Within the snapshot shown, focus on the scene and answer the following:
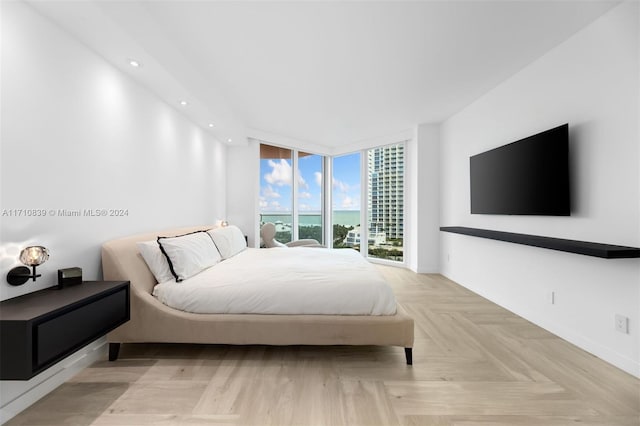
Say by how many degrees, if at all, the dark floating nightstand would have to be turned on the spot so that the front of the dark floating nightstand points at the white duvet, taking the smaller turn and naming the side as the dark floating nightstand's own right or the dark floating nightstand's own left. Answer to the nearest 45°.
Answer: approximately 45° to the dark floating nightstand's own left

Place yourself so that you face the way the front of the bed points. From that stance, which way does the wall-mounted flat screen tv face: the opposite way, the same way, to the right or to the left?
the opposite way

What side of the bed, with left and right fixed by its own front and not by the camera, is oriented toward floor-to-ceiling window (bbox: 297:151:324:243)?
left

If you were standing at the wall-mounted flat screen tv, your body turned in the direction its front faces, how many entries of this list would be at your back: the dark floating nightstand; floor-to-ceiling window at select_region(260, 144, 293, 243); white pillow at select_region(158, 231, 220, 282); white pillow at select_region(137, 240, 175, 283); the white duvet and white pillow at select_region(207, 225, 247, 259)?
0

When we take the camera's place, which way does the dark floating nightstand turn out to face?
facing the viewer and to the right of the viewer

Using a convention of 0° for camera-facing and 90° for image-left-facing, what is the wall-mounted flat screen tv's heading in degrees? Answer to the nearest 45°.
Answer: approximately 45°

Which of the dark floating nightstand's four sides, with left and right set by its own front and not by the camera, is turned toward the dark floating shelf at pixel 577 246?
front

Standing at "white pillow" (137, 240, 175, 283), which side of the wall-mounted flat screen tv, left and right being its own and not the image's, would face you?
front

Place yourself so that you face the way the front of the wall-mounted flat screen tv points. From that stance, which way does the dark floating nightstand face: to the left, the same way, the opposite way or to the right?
the opposite way

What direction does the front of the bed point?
to the viewer's right

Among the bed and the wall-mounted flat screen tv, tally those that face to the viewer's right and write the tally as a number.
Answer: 1

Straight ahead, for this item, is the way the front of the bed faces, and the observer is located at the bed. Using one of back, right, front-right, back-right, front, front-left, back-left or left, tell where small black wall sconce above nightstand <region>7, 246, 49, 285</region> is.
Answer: back

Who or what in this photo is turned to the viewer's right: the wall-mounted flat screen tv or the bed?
the bed

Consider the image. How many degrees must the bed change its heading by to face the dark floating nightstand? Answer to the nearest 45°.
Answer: approximately 135° to its right

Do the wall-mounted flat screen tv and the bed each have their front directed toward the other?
yes

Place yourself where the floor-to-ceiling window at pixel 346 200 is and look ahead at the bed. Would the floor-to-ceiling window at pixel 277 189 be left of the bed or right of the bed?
right

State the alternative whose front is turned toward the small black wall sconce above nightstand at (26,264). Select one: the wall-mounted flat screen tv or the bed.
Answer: the wall-mounted flat screen tv

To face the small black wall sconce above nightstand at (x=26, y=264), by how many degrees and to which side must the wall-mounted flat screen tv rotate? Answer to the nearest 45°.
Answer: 0° — it already faces it

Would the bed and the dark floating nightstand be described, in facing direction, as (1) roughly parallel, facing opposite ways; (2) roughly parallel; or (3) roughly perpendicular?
roughly parallel

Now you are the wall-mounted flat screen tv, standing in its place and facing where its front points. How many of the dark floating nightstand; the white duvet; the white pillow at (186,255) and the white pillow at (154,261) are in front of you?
4

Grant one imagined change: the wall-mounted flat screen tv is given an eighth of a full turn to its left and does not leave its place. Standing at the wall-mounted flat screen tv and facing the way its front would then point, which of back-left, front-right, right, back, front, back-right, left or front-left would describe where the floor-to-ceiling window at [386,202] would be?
back-right
